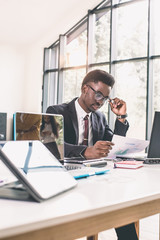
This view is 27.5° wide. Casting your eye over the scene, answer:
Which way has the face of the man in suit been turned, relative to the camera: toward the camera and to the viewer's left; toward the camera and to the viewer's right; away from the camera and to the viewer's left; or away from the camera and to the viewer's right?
toward the camera and to the viewer's right

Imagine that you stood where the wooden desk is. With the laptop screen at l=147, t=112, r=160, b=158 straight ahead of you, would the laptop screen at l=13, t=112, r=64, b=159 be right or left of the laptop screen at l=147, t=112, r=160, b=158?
left

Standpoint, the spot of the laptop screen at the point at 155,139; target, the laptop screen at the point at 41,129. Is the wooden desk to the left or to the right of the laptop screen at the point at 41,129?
left

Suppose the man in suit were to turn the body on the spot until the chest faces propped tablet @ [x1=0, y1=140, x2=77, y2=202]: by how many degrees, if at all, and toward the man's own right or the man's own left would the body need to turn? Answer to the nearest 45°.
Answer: approximately 45° to the man's own right

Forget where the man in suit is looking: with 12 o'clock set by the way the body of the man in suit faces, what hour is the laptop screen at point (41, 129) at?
The laptop screen is roughly at 2 o'clock from the man in suit.

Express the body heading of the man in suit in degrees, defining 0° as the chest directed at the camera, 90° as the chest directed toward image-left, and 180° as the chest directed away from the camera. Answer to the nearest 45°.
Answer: approximately 315°
